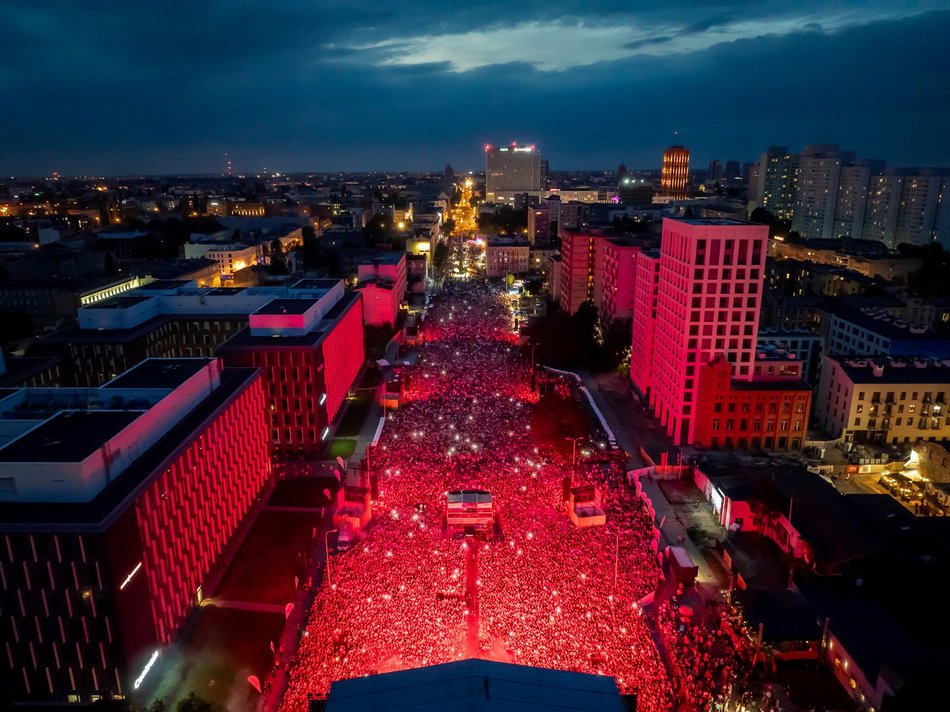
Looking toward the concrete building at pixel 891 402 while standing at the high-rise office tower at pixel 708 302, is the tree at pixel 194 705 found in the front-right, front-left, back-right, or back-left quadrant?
back-right

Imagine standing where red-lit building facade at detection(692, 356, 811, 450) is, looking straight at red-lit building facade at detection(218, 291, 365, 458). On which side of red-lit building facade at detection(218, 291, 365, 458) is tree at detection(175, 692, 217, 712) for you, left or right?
left
